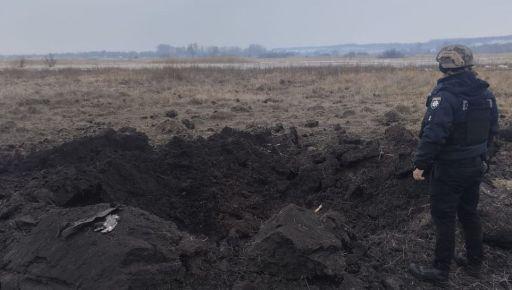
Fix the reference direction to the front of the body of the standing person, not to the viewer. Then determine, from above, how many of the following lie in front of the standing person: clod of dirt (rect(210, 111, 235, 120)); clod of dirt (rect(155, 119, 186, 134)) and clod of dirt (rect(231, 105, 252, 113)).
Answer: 3

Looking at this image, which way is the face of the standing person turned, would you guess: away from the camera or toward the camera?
away from the camera

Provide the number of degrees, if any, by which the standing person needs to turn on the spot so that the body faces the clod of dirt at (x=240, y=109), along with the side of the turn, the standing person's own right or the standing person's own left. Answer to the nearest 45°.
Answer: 0° — they already face it

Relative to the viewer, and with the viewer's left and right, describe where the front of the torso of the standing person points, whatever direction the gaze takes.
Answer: facing away from the viewer and to the left of the viewer

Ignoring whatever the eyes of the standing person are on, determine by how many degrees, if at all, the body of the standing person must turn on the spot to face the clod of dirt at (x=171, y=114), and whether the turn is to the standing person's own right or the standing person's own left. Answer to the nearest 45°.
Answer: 0° — they already face it

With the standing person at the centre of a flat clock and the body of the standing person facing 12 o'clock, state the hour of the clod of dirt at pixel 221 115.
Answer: The clod of dirt is roughly at 12 o'clock from the standing person.

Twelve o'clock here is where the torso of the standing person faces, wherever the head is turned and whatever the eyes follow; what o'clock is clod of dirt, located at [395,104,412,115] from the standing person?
The clod of dirt is roughly at 1 o'clock from the standing person.

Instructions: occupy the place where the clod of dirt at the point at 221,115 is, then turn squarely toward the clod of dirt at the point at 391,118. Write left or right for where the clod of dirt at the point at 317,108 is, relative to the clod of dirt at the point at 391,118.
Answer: left
